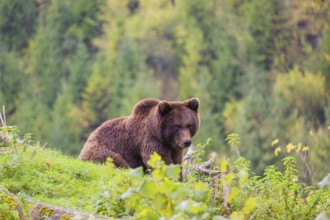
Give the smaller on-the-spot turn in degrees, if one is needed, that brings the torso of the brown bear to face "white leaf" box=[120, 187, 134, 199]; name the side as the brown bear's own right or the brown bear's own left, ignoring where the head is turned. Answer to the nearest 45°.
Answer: approximately 45° to the brown bear's own right

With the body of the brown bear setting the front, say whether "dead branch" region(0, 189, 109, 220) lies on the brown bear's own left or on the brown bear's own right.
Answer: on the brown bear's own right

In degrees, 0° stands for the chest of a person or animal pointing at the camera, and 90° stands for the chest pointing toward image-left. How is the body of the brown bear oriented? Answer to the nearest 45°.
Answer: approximately 315°
